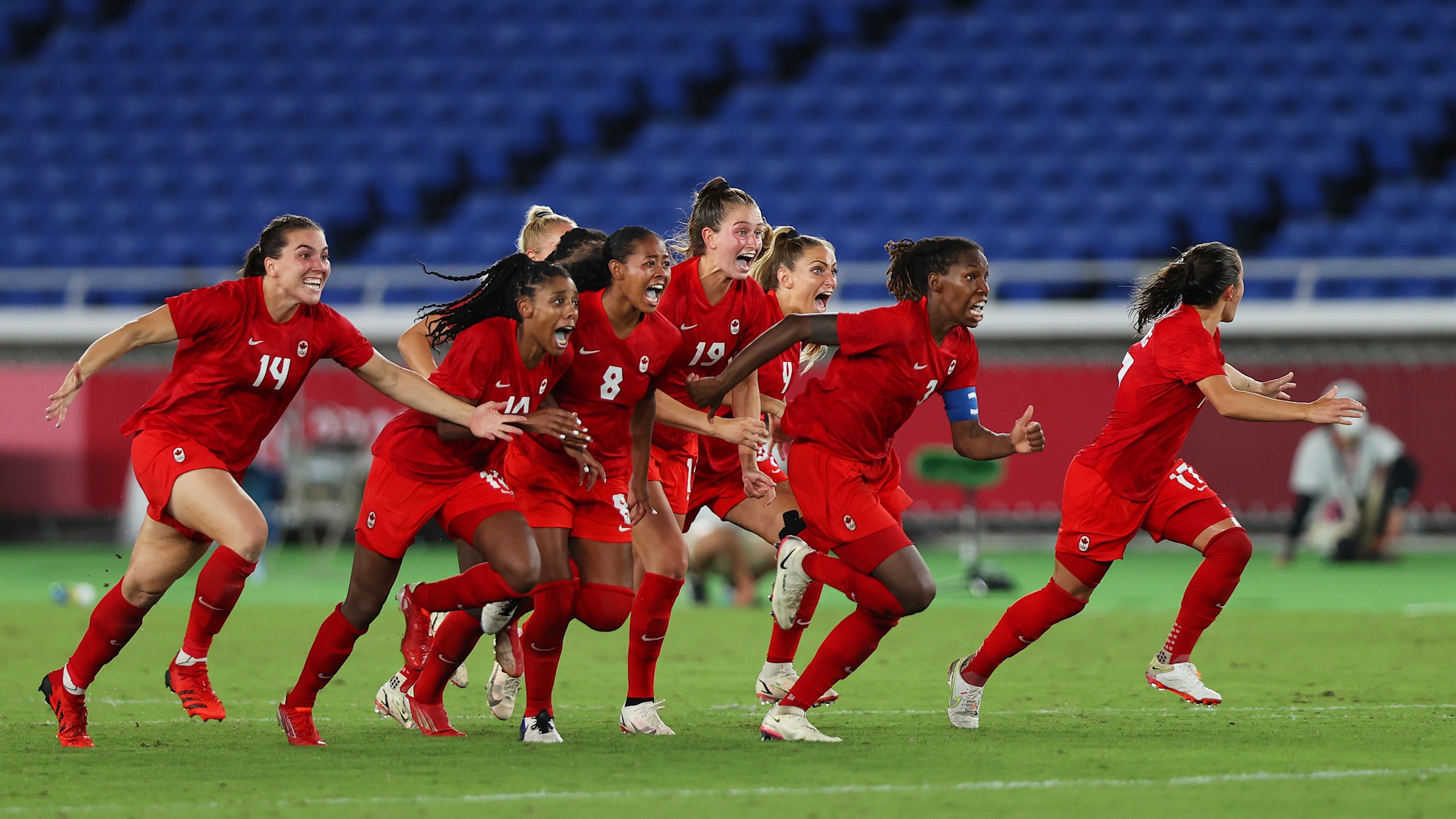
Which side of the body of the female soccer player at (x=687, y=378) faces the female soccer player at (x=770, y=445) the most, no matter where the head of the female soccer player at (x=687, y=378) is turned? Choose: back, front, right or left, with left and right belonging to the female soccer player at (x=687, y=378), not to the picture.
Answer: left

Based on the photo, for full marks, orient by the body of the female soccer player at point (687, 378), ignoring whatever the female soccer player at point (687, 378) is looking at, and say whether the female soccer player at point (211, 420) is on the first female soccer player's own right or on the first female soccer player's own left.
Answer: on the first female soccer player's own right

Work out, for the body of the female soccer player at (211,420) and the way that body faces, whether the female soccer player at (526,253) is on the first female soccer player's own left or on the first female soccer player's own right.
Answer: on the first female soccer player's own left

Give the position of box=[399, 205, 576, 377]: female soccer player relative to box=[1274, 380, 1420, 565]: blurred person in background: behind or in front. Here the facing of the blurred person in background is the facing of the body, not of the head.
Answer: in front

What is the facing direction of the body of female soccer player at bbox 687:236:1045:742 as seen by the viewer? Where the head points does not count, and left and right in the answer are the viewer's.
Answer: facing the viewer and to the right of the viewer

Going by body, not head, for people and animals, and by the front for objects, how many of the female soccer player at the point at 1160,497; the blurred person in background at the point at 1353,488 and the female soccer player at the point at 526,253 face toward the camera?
1

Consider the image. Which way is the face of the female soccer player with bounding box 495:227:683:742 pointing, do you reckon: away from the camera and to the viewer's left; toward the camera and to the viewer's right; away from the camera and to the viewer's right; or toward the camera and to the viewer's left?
toward the camera and to the viewer's right

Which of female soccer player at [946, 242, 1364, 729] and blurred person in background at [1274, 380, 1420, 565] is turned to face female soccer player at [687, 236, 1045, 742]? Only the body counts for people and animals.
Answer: the blurred person in background

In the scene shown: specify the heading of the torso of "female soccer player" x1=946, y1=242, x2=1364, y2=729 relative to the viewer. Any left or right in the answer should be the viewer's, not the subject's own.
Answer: facing to the right of the viewer
